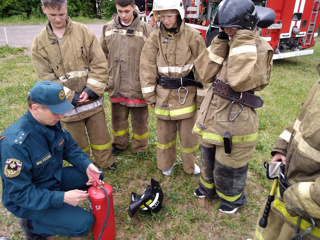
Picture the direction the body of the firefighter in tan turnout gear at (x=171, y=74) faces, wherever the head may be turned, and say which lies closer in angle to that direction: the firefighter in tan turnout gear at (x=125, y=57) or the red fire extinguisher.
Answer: the red fire extinguisher

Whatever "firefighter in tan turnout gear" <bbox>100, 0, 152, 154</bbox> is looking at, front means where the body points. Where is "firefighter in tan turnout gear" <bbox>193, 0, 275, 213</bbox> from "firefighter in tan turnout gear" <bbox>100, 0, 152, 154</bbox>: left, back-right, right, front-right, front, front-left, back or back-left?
front-left

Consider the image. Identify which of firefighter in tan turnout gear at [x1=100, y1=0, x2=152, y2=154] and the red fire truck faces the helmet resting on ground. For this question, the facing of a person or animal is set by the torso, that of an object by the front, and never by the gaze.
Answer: the firefighter in tan turnout gear

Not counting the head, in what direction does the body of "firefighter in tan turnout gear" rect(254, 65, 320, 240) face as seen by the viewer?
to the viewer's left

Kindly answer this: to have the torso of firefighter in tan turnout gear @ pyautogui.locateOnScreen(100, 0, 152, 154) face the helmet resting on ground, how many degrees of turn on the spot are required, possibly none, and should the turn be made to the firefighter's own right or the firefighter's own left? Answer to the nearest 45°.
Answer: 0° — they already face it

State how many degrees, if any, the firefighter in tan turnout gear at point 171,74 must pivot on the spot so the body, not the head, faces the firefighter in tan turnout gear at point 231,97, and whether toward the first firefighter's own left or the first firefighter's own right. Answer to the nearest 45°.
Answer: approximately 45° to the first firefighter's own left

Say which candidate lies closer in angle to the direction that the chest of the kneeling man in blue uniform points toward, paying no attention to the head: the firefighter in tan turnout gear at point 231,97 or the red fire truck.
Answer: the firefighter in tan turnout gear

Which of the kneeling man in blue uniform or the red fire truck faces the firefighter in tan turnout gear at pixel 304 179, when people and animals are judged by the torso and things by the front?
the kneeling man in blue uniform

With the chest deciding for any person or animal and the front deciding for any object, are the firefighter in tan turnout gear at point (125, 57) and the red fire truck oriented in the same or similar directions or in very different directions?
very different directions
